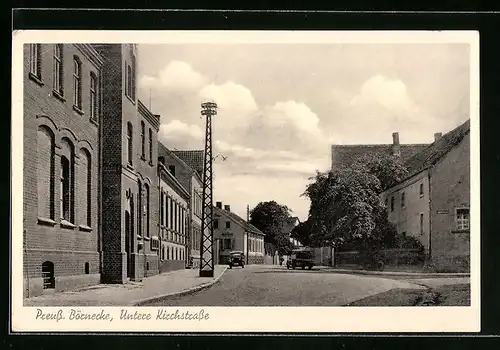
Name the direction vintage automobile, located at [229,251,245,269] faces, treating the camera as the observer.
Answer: facing the viewer

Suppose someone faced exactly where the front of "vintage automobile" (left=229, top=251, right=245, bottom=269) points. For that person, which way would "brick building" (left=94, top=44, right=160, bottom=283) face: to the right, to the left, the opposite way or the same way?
to the left

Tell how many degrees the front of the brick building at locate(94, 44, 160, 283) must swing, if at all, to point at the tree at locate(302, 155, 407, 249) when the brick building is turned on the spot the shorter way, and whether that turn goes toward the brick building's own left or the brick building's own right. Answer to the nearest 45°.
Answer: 0° — it already faces it

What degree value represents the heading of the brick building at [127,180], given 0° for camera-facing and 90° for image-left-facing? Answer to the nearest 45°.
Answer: approximately 270°

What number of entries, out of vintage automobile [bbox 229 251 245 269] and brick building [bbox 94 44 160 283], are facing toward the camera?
1
